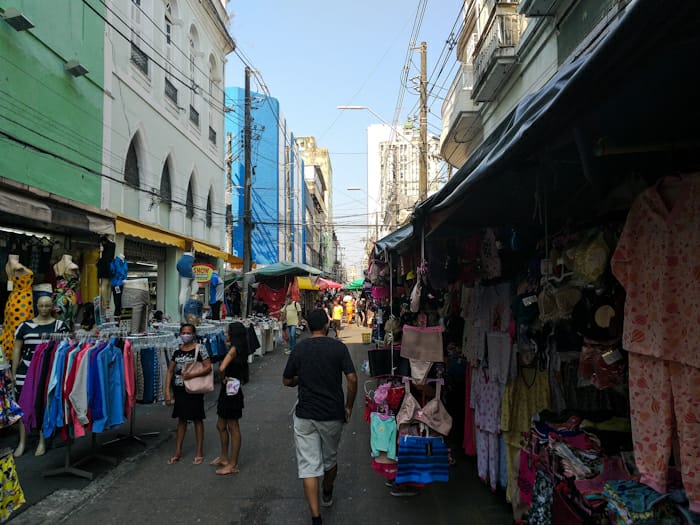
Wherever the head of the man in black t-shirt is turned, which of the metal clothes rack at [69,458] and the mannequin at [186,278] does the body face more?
the mannequin

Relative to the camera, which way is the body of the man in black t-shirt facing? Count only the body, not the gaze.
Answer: away from the camera

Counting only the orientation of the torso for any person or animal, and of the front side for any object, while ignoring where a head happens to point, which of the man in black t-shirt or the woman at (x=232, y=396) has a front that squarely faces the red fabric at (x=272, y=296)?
the man in black t-shirt
